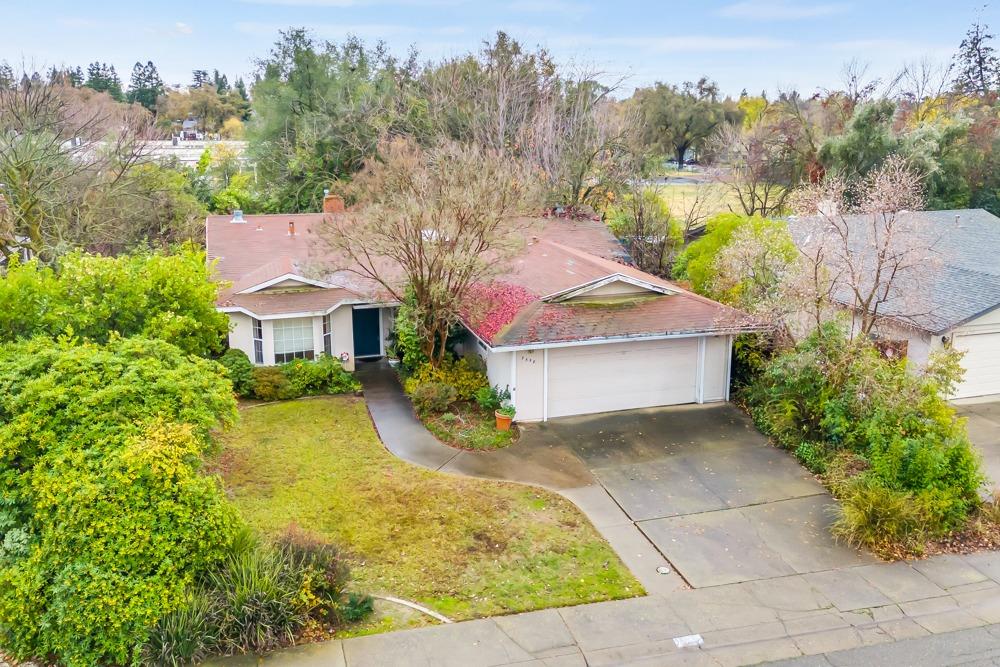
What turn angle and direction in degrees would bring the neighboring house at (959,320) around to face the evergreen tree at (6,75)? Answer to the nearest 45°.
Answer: approximately 90° to its right

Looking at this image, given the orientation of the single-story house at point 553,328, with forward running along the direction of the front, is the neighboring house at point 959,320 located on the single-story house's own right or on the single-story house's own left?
on the single-story house's own left

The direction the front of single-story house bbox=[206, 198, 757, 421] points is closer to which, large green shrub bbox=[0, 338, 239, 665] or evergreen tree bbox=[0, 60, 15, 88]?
the large green shrub

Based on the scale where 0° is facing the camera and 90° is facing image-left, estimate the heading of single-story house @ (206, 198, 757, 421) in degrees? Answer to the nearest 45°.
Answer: approximately 0°

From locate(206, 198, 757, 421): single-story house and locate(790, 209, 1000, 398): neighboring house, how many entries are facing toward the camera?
2

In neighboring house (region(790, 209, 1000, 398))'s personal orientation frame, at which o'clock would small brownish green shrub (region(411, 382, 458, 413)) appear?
The small brownish green shrub is roughly at 2 o'clock from the neighboring house.

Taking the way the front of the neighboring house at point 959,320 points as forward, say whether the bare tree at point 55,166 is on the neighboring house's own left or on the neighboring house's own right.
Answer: on the neighboring house's own right

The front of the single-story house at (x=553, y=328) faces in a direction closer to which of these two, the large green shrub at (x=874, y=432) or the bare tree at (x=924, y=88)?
the large green shrub

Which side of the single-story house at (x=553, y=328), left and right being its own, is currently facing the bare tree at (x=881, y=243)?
left

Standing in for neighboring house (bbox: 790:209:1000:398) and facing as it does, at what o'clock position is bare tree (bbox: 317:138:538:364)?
The bare tree is roughly at 2 o'clock from the neighboring house.

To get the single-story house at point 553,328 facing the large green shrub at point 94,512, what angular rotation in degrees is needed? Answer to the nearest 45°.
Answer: approximately 45° to its right
